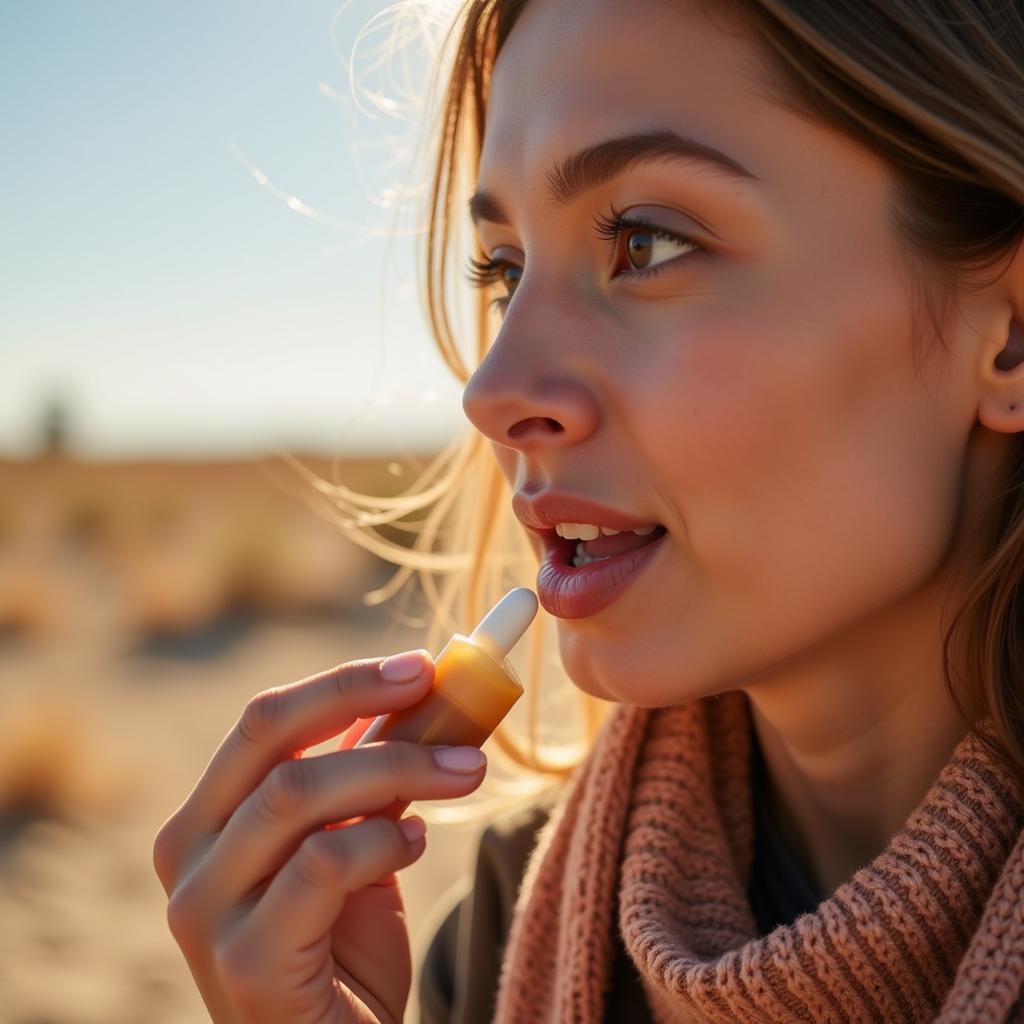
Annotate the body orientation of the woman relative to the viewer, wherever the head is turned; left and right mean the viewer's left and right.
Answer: facing the viewer and to the left of the viewer

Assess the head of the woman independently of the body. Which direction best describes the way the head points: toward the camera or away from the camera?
toward the camera

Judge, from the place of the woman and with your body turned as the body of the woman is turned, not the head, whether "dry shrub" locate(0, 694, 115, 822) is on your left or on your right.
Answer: on your right

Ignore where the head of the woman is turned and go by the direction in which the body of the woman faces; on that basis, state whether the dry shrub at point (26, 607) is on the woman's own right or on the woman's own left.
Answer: on the woman's own right
